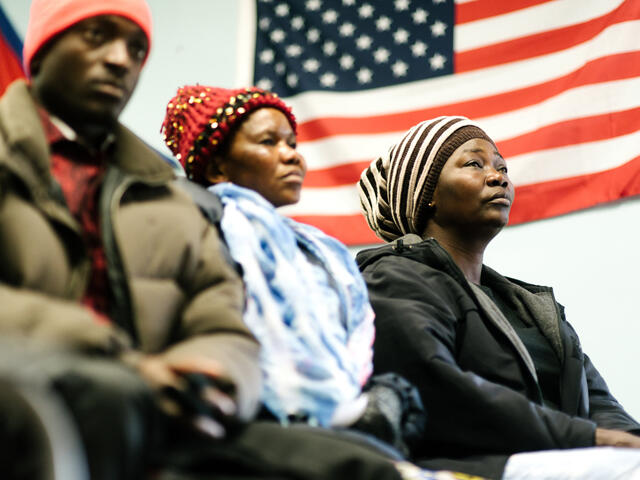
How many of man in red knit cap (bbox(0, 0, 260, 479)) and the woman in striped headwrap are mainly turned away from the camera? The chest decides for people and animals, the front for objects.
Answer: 0

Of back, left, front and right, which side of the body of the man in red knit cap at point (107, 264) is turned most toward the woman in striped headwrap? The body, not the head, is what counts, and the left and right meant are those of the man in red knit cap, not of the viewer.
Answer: left

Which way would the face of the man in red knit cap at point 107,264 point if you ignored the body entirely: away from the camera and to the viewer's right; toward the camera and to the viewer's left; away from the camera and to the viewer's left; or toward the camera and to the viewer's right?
toward the camera and to the viewer's right

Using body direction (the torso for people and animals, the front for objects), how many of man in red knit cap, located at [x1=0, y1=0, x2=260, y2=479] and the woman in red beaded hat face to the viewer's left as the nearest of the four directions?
0

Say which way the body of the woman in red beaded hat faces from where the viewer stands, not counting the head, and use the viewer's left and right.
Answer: facing the viewer and to the right of the viewer

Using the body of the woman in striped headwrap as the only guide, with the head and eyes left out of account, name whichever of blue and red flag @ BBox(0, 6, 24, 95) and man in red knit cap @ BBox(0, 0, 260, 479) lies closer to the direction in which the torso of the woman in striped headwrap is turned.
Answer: the man in red knit cap

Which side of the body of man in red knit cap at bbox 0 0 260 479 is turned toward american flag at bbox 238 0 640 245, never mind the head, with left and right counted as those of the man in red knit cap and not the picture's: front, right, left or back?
left

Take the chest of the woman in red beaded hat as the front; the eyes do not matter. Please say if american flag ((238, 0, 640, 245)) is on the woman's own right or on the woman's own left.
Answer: on the woman's own left

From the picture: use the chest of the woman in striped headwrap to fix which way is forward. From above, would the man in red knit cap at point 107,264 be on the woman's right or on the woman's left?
on the woman's right
